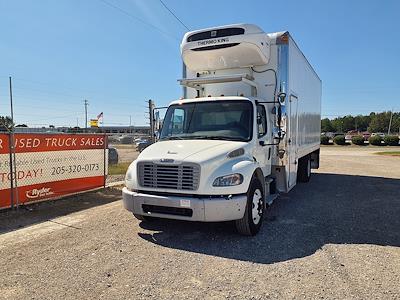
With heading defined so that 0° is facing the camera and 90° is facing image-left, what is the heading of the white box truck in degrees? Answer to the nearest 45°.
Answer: approximately 45°

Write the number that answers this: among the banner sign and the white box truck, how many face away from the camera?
0

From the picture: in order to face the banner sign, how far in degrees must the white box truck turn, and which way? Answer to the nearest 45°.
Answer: approximately 45° to its right

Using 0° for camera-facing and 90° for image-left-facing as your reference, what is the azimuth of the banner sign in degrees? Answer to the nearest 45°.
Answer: approximately 315°
